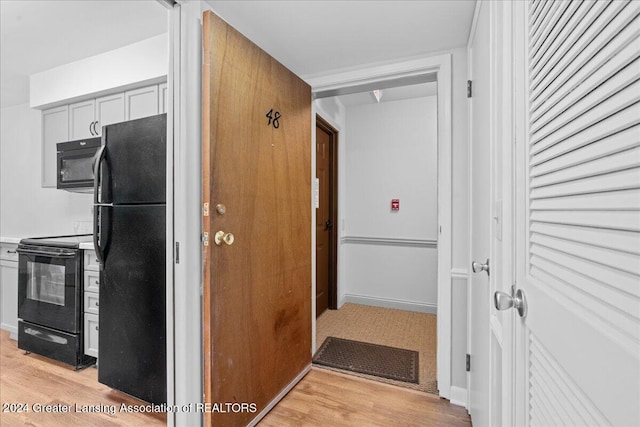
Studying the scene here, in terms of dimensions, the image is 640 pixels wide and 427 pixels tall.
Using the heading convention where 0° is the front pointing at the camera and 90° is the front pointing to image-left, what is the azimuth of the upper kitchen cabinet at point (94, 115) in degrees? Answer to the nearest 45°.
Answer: approximately 45°

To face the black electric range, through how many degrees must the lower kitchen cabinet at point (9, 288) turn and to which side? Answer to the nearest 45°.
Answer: approximately 45° to its left

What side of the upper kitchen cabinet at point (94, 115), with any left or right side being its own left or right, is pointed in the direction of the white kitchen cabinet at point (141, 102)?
left

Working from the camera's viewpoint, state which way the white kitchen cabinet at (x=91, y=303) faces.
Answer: facing the viewer and to the left of the viewer

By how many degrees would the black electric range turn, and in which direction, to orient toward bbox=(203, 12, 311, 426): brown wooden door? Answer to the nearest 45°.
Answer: approximately 90° to its left

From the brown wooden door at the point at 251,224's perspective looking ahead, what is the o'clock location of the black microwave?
The black microwave is roughly at 6 o'clock from the brown wooden door.
